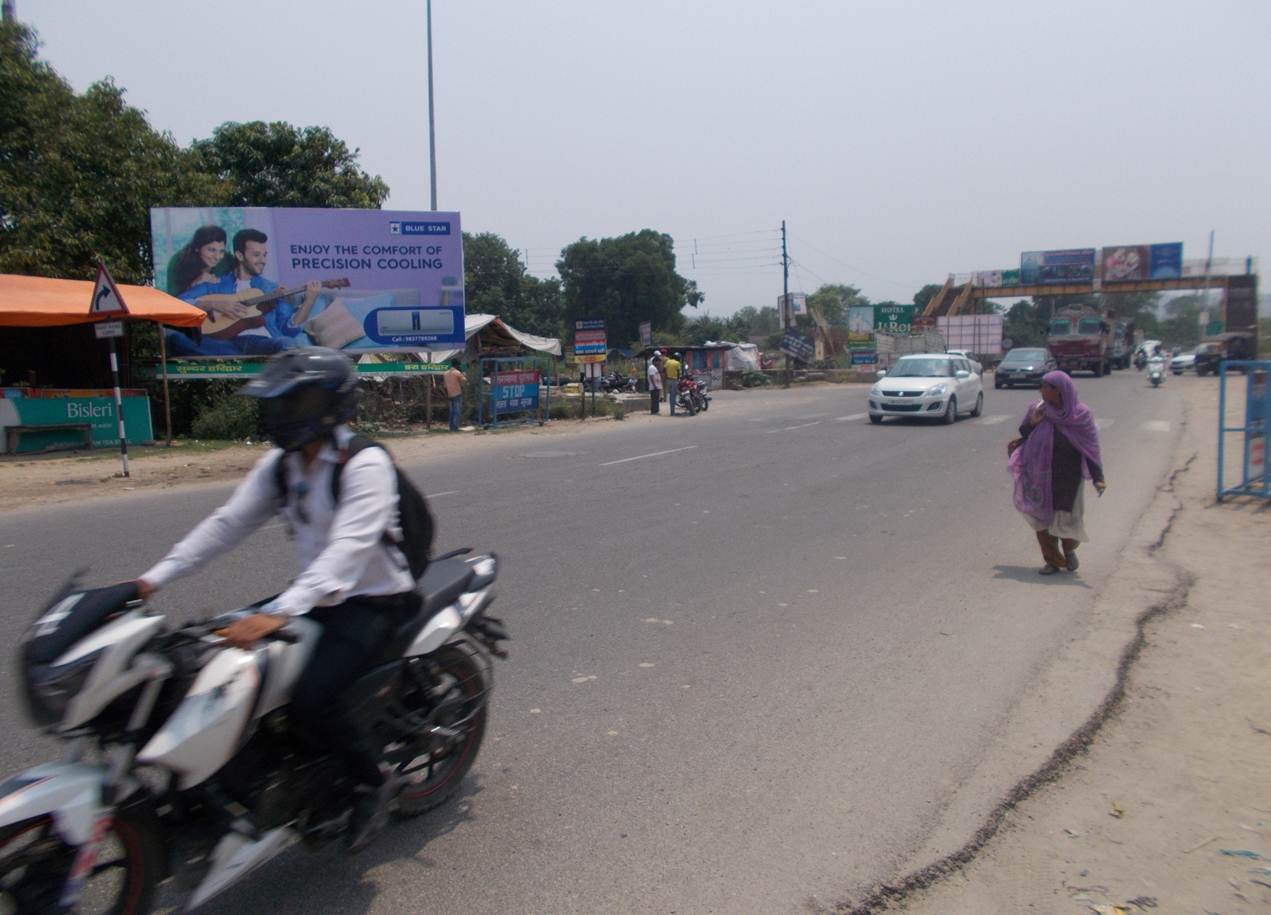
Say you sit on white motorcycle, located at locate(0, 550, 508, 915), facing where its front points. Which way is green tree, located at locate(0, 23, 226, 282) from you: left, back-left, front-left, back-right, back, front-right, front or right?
back-right

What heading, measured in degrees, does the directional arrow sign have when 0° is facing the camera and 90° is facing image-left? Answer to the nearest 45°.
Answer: approximately 0°

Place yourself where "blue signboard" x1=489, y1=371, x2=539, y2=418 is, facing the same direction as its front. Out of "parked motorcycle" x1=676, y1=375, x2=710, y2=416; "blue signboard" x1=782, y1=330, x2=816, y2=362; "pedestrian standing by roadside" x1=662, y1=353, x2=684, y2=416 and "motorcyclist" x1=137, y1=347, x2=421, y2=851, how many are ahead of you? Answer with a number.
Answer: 1

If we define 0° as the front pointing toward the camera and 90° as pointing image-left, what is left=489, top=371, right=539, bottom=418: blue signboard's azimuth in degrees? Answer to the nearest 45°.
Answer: approximately 0°

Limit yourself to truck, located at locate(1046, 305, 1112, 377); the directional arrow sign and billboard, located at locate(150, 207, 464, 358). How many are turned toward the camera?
3

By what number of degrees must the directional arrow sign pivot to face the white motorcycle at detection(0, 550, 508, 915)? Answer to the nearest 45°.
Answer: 0° — it already faces it

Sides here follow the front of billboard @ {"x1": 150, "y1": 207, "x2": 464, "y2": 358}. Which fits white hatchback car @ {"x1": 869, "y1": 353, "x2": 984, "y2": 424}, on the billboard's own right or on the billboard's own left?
on the billboard's own left

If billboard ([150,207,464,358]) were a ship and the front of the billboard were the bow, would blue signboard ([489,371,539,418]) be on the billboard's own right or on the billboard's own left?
on the billboard's own left

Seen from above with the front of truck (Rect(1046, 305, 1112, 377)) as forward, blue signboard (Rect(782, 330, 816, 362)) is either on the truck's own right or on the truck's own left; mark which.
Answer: on the truck's own right

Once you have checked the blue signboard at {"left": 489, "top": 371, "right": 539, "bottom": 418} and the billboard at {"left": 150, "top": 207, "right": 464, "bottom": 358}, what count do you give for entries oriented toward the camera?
2

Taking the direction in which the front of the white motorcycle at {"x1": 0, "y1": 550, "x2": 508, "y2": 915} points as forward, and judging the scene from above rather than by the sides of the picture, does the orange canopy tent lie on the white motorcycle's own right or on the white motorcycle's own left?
on the white motorcycle's own right

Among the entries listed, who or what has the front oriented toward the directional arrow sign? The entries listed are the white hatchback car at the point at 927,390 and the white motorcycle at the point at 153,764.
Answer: the white hatchback car

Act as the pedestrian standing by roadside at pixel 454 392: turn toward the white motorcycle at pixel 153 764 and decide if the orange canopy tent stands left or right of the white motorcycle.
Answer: right
